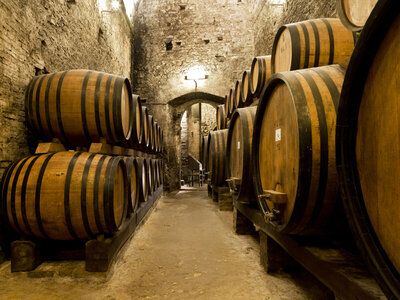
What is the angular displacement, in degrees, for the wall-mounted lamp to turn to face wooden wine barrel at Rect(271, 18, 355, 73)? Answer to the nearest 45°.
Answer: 0° — it already faces it

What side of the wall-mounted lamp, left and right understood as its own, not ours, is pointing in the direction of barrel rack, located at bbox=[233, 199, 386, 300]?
front

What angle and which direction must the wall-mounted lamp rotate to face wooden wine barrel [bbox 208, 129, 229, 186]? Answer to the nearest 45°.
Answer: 0° — it already faces it

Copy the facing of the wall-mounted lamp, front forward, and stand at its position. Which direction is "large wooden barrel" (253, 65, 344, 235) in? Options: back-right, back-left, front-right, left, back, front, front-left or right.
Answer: front

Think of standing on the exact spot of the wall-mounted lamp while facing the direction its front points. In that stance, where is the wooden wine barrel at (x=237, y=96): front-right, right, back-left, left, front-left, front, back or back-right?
front

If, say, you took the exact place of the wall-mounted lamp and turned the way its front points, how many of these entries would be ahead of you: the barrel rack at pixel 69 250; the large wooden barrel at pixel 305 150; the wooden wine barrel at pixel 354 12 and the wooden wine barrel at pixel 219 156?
4

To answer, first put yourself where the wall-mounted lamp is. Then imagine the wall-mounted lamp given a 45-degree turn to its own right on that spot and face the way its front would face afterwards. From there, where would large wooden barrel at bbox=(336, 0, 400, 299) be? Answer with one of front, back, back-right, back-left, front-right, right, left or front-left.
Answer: front-left

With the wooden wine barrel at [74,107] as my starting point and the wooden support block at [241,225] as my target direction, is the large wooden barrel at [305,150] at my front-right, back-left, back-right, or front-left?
front-right

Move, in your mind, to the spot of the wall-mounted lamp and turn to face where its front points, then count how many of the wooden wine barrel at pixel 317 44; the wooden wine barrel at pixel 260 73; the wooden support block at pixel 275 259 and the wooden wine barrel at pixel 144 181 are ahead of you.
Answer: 4

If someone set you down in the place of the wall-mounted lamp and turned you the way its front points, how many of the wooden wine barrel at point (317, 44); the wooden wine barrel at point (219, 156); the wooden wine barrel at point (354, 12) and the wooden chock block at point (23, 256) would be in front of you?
4

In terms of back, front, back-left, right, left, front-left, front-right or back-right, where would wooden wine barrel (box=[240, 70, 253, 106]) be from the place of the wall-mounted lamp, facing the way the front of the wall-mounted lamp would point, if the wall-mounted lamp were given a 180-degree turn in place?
back

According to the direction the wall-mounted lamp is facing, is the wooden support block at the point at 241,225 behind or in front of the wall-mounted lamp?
in front

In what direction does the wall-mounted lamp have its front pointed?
toward the camera

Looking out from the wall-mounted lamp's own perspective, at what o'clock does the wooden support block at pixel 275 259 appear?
The wooden support block is roughly at 12 o'clock from the wall-mounted lamp.

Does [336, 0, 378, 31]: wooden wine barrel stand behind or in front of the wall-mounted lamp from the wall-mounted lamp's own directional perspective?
in front

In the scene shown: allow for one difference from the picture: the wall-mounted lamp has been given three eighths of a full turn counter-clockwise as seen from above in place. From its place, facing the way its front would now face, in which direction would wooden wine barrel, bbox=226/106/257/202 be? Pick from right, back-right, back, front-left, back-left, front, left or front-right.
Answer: back-right

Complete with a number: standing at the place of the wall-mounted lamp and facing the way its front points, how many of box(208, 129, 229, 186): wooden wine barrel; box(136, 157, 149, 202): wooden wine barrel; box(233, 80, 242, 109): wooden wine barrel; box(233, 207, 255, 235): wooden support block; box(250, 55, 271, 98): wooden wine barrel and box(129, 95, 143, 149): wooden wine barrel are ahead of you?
6

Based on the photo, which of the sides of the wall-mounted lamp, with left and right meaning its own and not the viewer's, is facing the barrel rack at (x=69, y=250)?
front
